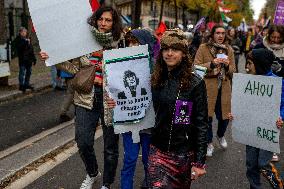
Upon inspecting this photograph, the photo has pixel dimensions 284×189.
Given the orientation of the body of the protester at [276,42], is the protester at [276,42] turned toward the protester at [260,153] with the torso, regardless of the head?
yes

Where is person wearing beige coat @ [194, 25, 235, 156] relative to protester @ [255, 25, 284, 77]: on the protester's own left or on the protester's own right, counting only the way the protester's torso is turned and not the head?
on the protester's own right

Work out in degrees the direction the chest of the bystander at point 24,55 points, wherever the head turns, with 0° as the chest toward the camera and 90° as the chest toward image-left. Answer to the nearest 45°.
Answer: approximately 315°

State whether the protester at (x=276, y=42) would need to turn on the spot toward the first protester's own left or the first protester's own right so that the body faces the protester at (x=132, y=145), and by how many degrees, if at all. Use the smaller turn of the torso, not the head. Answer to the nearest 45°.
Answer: approximately 45° to the first protester's own right

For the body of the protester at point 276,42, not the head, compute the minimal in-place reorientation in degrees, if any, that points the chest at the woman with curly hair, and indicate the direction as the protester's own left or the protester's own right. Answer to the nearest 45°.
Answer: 0° — they already face them

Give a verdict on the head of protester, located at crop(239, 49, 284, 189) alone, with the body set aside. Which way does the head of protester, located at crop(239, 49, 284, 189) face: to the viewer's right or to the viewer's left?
to the viewer's left

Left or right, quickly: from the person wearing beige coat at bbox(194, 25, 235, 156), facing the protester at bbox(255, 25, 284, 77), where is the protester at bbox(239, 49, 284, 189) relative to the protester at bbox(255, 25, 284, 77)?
right

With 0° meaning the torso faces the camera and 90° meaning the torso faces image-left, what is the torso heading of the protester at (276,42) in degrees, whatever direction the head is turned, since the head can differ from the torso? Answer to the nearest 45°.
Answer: approximately 0°
